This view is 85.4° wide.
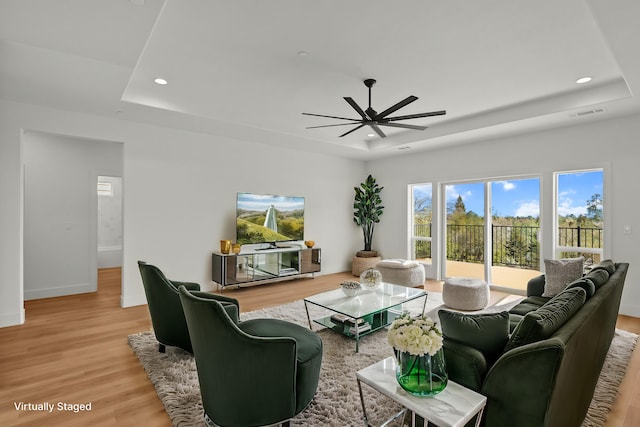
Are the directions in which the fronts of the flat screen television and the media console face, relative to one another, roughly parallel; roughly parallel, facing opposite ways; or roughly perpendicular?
roughly parallel

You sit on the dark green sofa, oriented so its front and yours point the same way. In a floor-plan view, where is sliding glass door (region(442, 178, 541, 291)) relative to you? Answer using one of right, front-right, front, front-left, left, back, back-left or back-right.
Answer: front-right

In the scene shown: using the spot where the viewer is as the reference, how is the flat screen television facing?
facing the viewer and to the right of the viewer

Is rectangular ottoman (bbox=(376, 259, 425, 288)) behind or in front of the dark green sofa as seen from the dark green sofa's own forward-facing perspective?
in front

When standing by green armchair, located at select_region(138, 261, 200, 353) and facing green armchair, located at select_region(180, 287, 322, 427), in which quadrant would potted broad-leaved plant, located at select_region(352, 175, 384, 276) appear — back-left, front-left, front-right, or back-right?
back-left

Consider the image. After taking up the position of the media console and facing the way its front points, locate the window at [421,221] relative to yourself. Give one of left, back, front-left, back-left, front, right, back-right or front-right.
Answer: front-left

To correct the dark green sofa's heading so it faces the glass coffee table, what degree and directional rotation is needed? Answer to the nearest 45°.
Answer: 0° — it already faces it

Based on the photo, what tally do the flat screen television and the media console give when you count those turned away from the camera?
0

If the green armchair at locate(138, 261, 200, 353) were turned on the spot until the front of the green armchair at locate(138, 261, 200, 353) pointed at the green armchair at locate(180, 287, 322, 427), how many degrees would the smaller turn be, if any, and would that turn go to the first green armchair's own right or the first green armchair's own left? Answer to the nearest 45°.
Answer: approximately 135° to the first green armchair's own right

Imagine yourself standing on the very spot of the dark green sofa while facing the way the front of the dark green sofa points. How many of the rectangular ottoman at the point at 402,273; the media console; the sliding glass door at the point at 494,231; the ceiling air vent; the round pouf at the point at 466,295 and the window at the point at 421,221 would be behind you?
0

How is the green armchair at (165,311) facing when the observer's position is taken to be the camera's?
facing away from the viewer and to the right of the viewer

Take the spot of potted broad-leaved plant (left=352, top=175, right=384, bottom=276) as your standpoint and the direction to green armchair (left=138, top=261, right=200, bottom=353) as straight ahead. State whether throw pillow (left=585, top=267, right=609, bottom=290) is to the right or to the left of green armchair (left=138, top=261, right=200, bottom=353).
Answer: left

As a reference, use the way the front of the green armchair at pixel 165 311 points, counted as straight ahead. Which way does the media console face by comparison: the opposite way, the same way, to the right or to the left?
to the right

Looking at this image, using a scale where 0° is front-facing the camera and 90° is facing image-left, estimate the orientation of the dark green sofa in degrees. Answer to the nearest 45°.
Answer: approximately 135°

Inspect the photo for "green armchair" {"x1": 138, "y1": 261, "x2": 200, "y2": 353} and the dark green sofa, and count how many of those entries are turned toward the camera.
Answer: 0
